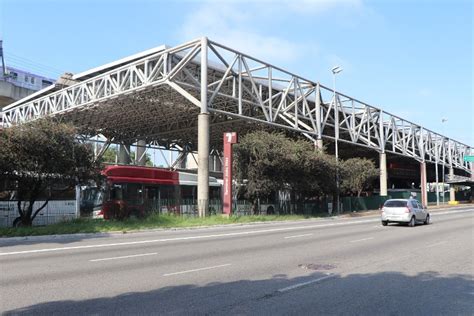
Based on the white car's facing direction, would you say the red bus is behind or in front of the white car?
behind

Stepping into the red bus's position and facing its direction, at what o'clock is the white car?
The white car is roughly at 8 o'clock from the red bus.

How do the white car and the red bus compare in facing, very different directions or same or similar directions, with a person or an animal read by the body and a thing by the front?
very different directions

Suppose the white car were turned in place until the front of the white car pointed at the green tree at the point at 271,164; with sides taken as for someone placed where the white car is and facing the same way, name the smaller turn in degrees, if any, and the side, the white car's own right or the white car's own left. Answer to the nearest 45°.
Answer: approximately 90° to the white car's own left

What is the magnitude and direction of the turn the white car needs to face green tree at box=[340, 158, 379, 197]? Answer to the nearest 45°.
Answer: approximately 45° to its left

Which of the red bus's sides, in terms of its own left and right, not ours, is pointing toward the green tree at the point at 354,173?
back

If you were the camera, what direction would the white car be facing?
facing away from the viewer and to the right of the viewer
